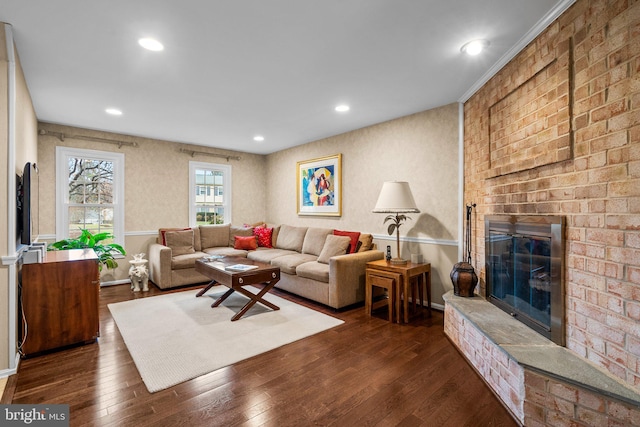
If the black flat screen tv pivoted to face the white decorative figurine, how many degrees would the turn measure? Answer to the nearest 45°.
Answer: approximately 45° to its left

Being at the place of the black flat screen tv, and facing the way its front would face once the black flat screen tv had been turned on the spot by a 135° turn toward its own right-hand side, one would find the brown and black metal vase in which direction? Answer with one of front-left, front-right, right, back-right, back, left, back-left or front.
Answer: left

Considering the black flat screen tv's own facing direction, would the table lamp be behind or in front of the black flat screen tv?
in front

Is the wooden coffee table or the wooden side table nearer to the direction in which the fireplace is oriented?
the wooden coffee table

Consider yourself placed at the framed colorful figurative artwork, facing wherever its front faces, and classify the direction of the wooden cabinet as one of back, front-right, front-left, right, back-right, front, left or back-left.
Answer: front

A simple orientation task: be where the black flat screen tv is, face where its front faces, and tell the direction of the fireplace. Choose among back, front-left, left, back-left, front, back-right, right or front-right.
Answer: front-right

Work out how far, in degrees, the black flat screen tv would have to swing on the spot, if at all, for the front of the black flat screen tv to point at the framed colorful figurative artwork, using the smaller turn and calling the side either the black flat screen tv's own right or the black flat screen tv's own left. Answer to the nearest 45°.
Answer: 0° — it already faces it

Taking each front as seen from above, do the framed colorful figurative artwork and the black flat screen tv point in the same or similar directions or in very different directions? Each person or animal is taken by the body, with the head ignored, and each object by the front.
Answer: very different directions

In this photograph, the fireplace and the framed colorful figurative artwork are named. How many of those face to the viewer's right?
0

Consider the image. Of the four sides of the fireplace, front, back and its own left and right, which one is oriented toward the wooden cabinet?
front

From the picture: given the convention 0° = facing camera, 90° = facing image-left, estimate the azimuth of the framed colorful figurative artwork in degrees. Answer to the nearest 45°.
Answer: approximately 45°

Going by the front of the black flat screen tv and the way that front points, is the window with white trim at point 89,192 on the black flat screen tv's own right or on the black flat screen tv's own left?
on the black flat screen tv's own left

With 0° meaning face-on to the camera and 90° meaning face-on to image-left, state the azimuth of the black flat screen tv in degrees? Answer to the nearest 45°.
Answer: approximately 270°

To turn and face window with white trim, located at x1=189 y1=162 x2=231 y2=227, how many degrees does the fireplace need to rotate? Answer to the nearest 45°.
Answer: approximately 45° to its right

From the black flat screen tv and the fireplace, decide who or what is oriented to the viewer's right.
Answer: the black flat screen tv

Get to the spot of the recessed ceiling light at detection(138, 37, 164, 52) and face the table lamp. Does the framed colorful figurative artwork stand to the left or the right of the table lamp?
left

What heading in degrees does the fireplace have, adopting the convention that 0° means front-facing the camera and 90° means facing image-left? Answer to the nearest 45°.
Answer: approximately 45°

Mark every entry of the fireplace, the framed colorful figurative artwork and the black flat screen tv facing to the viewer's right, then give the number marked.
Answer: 1

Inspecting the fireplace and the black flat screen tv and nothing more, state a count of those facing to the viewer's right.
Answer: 1

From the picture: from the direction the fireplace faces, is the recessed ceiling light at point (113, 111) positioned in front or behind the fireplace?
in front
